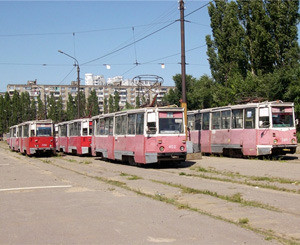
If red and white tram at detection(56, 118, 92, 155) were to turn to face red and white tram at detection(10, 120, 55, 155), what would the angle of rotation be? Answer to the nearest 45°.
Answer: approximately 135° to its right

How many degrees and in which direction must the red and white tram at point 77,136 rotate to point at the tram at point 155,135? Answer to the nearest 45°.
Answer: approximately 45° to its right

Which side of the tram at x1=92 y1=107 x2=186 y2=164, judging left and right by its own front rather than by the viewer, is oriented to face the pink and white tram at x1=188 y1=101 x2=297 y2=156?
left

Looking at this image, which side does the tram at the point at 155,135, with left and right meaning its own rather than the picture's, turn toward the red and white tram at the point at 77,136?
back

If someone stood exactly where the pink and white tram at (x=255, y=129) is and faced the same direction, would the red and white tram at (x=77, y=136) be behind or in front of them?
behind

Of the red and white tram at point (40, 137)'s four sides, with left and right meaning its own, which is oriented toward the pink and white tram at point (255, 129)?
front

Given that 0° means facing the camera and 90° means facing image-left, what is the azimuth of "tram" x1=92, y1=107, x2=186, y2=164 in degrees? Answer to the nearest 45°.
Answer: approximately 315°
